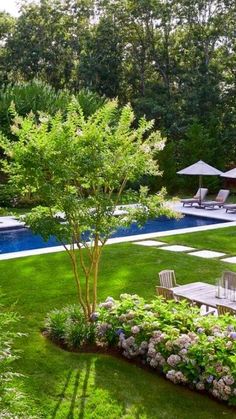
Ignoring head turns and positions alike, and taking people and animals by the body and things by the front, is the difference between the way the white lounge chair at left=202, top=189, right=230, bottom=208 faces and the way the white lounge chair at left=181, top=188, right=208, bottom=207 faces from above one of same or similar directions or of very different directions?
same or similar directions

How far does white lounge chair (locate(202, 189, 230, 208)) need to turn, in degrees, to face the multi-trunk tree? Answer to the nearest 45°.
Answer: approximately 45° to its left

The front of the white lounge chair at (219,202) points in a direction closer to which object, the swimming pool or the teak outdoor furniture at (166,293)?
the swimming pool

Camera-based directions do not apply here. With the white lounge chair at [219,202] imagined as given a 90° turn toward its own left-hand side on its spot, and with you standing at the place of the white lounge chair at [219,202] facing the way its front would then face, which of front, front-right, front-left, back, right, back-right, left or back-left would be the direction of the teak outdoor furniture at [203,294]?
front-right

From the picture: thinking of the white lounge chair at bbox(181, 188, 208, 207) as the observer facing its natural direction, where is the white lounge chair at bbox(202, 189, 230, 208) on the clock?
the white lounge chair at bbox(202, 189, 230, 208) is roughly at 8 o'clock from the white lounge chair at bbox(181, 188, 208, 207).

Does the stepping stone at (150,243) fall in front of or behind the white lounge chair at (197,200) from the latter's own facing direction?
in front

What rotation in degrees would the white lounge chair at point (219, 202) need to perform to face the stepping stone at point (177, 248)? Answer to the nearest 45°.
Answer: approximately 45° to its left

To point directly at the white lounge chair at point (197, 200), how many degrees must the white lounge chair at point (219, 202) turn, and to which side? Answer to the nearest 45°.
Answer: approximately 45° to its right

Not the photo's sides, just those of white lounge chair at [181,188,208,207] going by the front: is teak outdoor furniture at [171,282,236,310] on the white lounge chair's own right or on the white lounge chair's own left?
on the white lounge chair's own left

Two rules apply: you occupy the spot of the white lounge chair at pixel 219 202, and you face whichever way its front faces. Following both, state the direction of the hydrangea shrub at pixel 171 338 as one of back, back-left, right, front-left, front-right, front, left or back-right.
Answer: front-left

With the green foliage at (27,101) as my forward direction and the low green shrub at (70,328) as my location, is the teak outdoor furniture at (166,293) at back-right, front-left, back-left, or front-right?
front-right

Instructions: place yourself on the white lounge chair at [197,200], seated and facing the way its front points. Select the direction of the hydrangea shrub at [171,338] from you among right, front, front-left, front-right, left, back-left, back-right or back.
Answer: front-left
